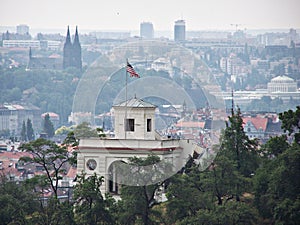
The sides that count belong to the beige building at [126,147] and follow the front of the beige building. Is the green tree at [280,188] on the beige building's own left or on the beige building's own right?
on the beige building's own left

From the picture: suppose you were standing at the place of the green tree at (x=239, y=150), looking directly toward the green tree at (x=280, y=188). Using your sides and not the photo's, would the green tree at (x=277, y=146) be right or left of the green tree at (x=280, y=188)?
left

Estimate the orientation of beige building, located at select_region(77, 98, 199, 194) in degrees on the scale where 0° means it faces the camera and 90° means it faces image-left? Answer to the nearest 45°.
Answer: approximately 0°

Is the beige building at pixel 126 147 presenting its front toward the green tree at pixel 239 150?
no

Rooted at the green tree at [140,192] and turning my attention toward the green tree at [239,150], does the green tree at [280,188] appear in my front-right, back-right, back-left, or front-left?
front-right
